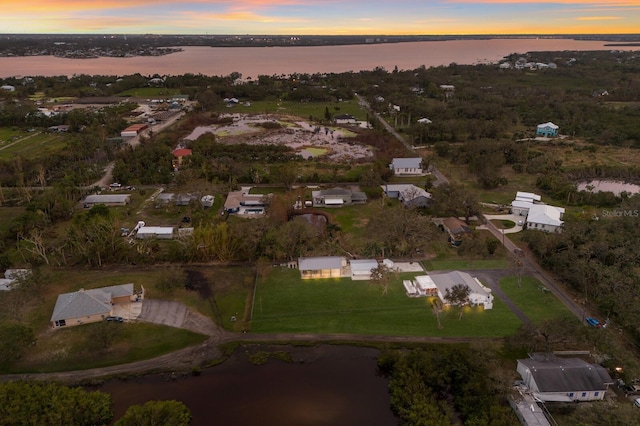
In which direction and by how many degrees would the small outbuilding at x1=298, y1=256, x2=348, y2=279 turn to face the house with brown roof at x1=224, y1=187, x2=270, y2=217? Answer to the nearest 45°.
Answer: approximately 135° to its right

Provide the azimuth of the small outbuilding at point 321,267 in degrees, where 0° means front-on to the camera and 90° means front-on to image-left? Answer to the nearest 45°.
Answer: approximately 0°

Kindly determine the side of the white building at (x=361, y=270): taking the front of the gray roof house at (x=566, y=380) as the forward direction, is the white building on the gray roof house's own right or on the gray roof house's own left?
on the gray roof house's own right

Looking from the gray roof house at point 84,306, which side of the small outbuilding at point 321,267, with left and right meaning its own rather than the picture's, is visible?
right

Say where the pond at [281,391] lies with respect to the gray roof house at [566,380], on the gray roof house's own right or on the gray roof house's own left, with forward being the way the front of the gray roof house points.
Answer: on the gray roof house's own right

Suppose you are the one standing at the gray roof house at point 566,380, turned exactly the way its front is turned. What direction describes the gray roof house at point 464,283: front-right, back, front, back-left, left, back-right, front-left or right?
back-right

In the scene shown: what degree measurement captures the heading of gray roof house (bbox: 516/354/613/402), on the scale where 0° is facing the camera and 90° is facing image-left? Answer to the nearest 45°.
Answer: approximately 0°

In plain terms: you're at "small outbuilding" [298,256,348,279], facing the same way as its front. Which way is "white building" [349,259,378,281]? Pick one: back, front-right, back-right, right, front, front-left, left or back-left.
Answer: left

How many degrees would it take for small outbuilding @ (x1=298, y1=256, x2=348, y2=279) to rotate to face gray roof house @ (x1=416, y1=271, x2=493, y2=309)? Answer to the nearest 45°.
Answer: approximately 90° to its left

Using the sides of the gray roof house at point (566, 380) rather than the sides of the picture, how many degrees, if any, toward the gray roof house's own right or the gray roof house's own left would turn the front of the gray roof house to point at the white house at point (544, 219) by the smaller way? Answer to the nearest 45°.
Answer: approximately 180°

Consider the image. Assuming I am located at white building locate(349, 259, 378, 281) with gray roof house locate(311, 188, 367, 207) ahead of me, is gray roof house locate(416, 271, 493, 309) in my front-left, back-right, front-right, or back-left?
back-right

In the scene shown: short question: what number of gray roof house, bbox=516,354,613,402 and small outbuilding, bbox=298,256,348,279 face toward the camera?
2
